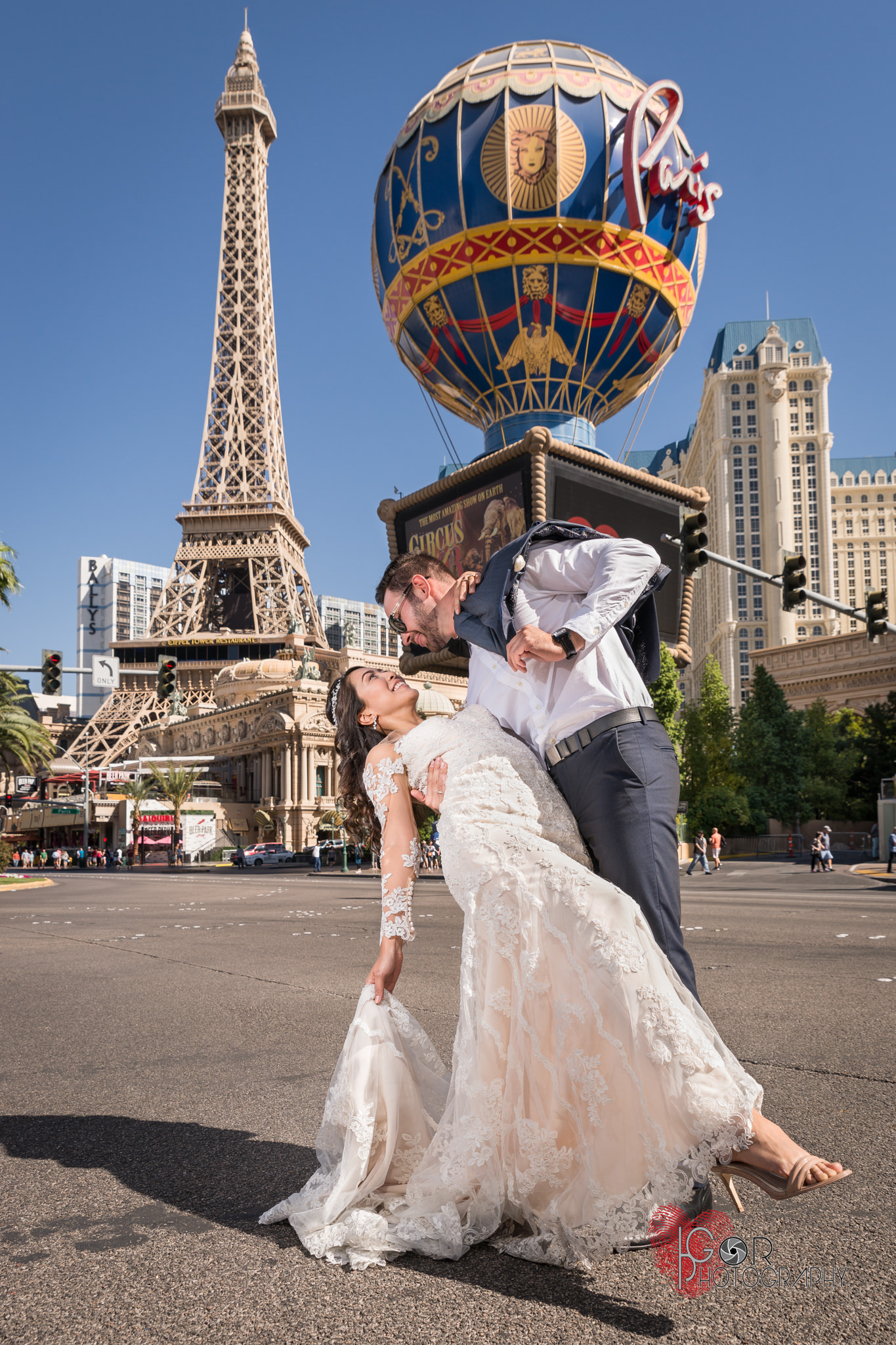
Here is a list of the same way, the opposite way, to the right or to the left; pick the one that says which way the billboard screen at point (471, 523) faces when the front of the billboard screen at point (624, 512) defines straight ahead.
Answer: to the right

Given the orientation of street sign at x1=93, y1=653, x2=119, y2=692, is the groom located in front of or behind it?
in front

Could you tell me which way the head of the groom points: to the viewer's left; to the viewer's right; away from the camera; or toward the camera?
to the viewer's left

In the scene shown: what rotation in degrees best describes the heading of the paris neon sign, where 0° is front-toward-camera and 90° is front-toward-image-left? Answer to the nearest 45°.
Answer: approximately 315°

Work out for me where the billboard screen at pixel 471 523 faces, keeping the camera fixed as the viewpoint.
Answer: facing the viewer and to the left of the viewer

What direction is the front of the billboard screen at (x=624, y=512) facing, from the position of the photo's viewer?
facing the viewer and to the right of the viewer

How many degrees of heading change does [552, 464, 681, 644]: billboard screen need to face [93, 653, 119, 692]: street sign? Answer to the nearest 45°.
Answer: approximately 90° to its right

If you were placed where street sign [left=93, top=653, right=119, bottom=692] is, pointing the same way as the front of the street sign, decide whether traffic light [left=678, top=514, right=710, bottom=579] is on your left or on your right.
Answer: on your left

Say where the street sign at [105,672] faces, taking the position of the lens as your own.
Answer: facing the viewer

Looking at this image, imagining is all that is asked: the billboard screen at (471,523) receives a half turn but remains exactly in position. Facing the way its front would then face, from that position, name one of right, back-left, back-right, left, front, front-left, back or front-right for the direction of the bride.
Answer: back-right
